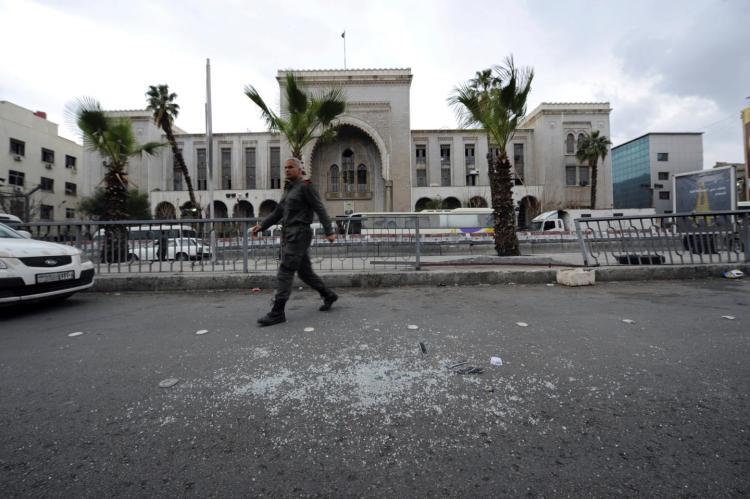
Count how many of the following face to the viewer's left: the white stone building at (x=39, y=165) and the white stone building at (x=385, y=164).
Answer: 0

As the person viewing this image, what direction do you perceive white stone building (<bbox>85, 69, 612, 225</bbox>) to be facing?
facing the viewer

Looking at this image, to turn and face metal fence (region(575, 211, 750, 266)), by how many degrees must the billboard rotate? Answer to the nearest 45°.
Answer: approximately 45° to its left

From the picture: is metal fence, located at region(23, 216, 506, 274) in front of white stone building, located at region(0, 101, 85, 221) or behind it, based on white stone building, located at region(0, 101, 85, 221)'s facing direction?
in front

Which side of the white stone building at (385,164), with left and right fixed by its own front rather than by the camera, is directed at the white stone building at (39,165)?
right

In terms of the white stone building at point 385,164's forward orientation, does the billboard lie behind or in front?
in front

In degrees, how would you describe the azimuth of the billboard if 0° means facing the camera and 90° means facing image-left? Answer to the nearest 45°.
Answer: approximately 45°

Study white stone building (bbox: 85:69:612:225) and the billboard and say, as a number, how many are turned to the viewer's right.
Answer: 0

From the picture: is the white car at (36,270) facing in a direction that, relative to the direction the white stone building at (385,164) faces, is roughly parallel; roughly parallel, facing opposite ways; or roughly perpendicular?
roughly perpendicular

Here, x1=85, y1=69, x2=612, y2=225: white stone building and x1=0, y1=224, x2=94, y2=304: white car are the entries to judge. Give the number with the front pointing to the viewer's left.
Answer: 0

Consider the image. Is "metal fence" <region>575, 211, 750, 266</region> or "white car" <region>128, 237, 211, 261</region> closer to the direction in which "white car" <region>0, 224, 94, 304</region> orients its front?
the metal fence

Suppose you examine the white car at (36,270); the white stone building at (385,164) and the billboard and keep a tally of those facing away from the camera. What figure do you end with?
0

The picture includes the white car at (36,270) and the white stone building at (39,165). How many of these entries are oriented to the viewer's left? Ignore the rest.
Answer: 0

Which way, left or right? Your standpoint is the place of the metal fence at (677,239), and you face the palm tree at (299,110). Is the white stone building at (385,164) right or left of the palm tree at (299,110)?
right
